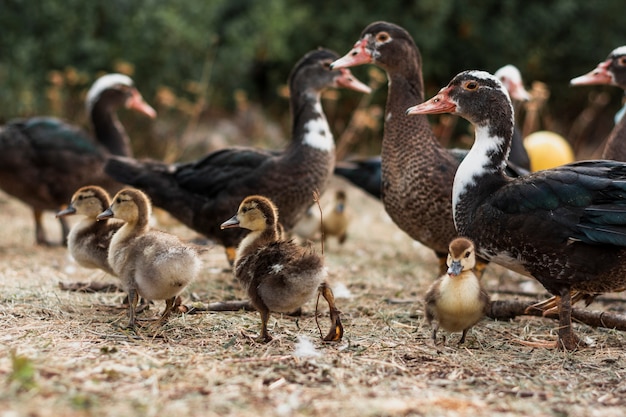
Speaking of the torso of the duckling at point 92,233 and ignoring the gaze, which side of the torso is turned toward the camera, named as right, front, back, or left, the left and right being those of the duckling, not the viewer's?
left

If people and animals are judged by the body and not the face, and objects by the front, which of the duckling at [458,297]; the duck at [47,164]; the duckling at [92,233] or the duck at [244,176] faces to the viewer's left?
the duckling at [92,233]

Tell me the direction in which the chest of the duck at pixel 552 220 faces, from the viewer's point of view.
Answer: to the viewer's left

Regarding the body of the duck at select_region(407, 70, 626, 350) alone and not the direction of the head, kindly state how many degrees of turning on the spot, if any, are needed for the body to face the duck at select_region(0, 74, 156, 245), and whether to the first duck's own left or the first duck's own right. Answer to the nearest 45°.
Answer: approximately 45° to the first duck's own right

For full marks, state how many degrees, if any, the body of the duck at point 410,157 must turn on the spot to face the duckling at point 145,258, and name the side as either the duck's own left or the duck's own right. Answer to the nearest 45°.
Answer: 0° — it already faces it

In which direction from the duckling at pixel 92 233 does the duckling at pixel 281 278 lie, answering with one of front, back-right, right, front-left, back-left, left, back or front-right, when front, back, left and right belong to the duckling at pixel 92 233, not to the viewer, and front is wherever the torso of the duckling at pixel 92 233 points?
back-left

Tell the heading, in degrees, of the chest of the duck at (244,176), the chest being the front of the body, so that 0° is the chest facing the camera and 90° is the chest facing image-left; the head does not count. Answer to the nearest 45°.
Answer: approximately 270°

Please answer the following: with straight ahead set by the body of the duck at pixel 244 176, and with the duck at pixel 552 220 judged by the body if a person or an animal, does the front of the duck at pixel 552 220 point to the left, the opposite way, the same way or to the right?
the opposite way

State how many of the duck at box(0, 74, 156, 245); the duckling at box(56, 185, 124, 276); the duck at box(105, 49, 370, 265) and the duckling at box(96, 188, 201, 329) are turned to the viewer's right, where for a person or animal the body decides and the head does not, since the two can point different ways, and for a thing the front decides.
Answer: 2

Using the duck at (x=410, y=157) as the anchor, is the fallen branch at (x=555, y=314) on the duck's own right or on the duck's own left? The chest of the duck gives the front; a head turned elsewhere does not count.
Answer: on the duck's own left

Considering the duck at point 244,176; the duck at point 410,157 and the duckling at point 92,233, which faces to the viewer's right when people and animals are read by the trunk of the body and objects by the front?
the duck at point 244,176

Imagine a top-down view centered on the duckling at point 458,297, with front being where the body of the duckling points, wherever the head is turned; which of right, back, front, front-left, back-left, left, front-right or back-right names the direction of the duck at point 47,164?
back-right

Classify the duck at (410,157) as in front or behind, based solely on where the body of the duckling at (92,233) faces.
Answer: behind

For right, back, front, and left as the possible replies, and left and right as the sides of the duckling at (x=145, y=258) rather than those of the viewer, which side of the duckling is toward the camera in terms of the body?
left

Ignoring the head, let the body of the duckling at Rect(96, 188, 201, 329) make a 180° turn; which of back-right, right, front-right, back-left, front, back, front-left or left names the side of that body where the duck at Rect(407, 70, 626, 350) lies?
front

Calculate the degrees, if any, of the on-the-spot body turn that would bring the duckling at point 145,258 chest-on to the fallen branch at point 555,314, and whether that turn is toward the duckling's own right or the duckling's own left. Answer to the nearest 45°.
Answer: approximately 180°
